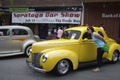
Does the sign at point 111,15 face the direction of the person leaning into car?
yes

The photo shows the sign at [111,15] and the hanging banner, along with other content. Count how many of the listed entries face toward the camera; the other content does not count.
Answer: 2

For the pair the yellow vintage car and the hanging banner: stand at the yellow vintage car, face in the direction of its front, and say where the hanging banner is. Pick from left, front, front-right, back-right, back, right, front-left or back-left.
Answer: back-right

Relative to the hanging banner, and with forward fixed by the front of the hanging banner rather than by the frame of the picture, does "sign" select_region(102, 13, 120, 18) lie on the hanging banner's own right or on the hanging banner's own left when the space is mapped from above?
on the hanging banner's own left

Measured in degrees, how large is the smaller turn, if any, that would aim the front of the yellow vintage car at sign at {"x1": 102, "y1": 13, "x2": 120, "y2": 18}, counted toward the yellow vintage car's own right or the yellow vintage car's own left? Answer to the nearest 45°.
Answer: approximately 135° to the yellow vintage car's own right

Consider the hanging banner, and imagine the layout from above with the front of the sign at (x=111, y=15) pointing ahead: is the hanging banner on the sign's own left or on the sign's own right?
on the sign's own right

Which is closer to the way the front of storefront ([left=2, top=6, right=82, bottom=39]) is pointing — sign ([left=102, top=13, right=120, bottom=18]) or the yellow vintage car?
the yellow vintage car

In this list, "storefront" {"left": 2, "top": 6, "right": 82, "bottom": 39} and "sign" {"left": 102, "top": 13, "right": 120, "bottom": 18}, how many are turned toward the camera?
2

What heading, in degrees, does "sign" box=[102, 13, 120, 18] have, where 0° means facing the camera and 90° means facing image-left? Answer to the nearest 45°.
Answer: approximately 0°

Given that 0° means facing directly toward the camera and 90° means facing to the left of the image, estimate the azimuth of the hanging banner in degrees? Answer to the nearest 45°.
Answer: approximately 0°

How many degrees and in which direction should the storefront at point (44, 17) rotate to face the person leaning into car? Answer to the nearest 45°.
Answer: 0° — it already faces them
